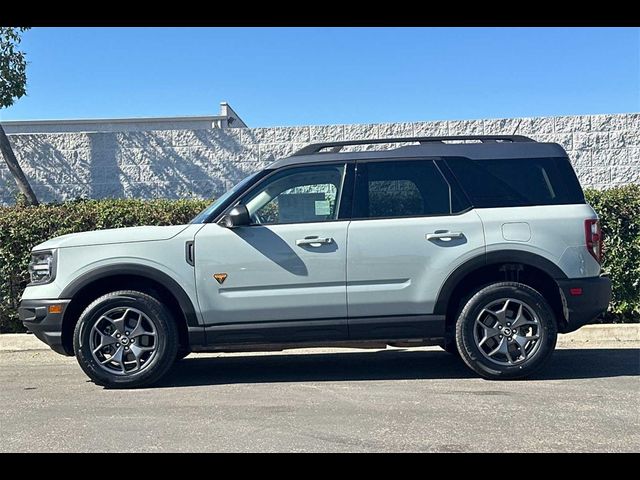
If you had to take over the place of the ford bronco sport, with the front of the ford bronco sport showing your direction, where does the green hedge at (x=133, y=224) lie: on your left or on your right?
on your right

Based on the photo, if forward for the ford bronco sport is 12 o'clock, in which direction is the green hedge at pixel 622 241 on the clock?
The green hedge is roughly at 5 o'clock from the ford bronco sport.

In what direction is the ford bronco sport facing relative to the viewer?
to the viewer's left
